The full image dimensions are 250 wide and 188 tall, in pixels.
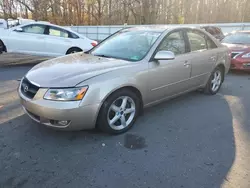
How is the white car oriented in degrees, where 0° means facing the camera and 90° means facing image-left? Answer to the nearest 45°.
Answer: approximately 90°
